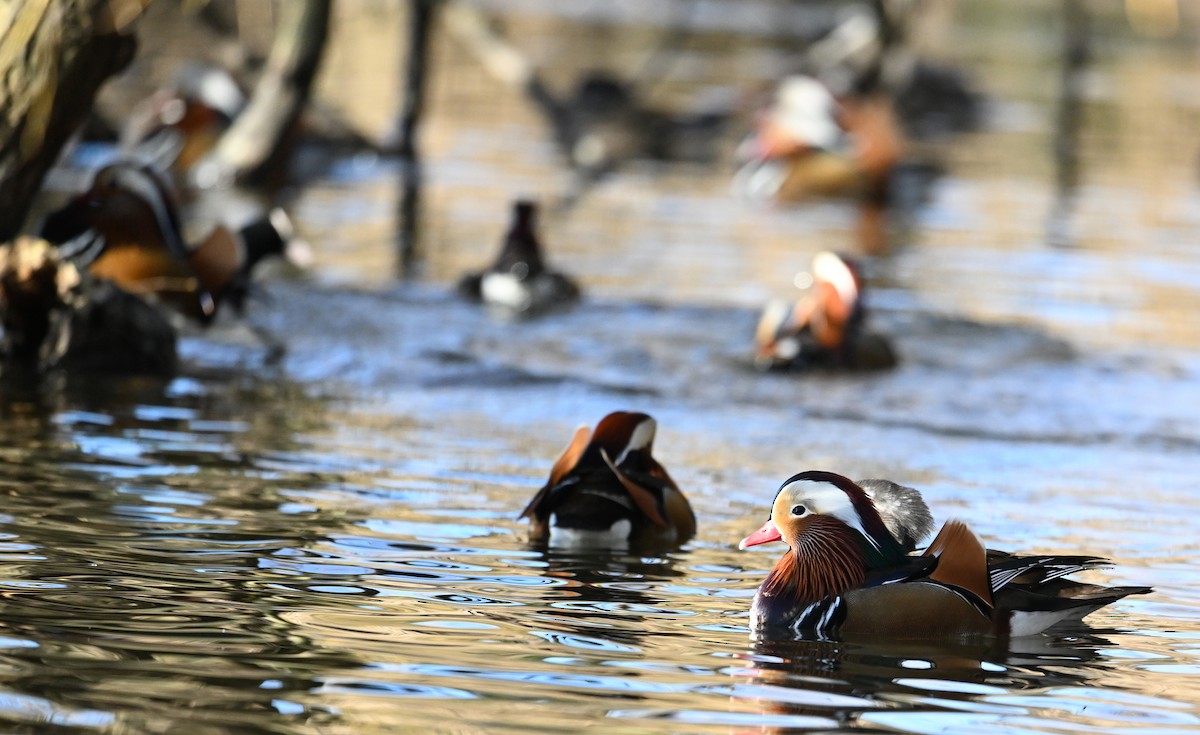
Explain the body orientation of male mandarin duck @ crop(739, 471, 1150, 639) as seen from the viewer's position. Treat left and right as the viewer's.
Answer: facing to the left of the viewer

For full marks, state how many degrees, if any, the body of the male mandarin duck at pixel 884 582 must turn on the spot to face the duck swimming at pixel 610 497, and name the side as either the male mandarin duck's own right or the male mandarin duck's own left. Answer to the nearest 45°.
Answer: approximately 45° to the male mandarin duck's own right

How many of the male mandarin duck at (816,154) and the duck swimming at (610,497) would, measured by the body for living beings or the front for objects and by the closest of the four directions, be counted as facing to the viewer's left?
1

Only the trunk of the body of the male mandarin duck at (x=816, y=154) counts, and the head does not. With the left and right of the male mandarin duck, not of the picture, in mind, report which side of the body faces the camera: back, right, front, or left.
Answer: left

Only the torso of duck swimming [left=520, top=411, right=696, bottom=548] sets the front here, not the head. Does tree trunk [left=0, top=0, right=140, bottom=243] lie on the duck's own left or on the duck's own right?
on the duck's own left

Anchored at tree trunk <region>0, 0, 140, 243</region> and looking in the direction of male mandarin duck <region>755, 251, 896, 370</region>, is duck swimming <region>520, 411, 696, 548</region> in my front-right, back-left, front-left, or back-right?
front-right

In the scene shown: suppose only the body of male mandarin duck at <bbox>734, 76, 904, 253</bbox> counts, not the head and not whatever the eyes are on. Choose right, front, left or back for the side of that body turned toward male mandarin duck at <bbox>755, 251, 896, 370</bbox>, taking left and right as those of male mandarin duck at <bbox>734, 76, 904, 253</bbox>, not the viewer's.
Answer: left

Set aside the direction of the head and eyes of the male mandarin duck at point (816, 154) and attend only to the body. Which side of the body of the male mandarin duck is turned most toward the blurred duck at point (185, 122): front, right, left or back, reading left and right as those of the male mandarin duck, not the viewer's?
front

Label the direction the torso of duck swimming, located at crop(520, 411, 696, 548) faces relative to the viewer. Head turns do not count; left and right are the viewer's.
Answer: facing away from the viewer and to the right of the viewer
